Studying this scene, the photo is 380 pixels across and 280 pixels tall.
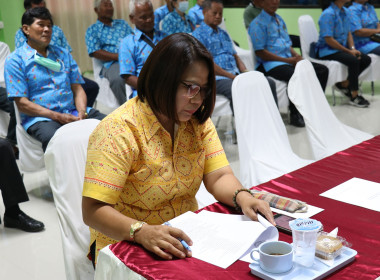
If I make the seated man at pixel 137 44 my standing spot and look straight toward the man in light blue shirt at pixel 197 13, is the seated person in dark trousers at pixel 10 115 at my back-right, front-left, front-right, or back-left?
back-left

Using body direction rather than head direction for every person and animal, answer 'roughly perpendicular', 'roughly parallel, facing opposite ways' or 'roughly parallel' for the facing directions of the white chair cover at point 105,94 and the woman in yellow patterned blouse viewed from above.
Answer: roughly parallel

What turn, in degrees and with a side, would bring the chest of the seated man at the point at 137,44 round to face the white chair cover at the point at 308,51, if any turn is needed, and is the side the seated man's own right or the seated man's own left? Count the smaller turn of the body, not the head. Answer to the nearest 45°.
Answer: approximately 90° to the seated man's own left

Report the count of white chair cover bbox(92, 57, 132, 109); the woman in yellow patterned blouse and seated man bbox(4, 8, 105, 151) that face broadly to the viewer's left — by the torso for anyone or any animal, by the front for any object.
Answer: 0

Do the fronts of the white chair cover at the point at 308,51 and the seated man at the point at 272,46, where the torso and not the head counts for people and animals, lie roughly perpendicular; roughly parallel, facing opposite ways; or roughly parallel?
roughly parallel

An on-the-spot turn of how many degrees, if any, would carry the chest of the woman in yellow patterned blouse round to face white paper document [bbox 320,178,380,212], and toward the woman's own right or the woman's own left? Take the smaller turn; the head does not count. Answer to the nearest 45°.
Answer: approximately 45° to the woman's own left

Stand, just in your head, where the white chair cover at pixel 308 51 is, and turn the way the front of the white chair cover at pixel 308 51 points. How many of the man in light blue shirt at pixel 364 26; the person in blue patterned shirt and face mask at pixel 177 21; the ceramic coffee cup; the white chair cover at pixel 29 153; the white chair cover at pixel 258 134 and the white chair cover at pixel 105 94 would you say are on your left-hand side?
1

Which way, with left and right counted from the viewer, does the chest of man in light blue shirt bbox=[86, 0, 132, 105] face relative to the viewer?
facing the viewer and to the right of the viewer

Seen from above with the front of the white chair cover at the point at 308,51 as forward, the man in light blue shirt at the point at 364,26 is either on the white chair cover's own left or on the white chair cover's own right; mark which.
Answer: on the white chair cover's own left

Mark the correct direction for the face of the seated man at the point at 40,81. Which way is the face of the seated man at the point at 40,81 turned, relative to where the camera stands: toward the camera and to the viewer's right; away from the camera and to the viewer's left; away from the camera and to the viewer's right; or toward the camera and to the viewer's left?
toward the camera and to the viewer's right
